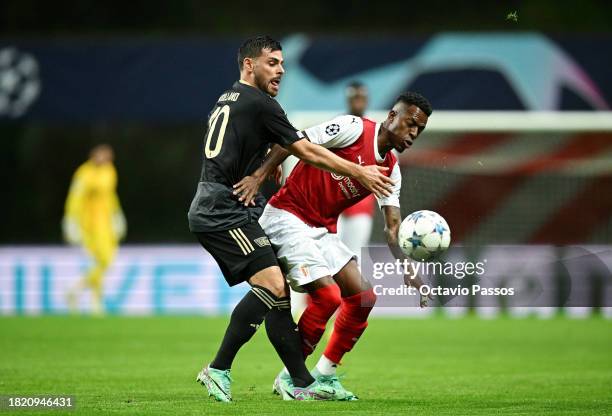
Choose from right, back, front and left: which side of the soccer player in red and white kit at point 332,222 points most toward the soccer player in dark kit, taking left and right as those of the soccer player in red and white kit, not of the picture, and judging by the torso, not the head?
right

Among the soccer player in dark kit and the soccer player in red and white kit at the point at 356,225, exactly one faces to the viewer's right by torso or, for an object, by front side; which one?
the soccer player in dark kit

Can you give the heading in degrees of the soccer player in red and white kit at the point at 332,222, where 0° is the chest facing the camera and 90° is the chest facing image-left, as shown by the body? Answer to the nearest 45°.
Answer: approximately 315°

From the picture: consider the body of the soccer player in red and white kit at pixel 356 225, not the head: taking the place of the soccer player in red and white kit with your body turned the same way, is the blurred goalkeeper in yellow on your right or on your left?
on your right

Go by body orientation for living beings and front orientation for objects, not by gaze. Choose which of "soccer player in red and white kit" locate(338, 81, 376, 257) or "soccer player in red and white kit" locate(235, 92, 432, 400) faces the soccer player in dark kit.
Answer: "soccer player in red and white kit" locate(338, 81, 376, 257)

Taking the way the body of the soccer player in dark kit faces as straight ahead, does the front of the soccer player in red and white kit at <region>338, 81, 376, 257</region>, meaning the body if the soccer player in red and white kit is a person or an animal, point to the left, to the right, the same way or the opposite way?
to the right

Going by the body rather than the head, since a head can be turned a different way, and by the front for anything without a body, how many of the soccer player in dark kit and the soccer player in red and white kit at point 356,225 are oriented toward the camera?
1

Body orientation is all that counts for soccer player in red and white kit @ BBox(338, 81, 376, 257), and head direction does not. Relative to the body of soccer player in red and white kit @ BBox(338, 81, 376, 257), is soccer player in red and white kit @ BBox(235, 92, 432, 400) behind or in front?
in front
